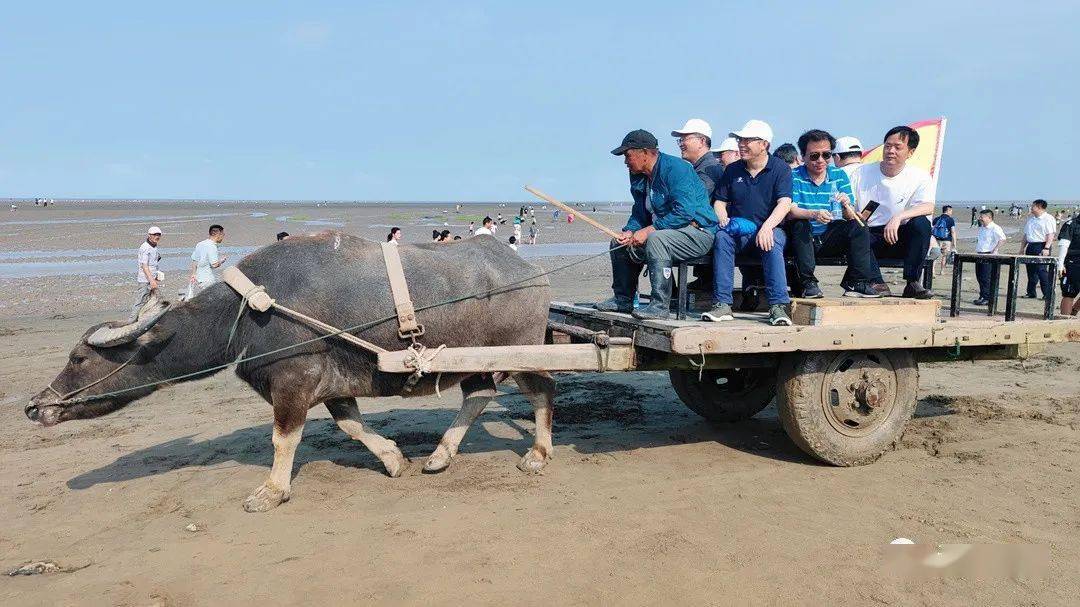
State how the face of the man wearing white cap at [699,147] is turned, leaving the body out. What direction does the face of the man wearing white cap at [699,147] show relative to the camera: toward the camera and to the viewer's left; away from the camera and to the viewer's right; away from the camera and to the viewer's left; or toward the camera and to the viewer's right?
toward the camera and to the viewer's left

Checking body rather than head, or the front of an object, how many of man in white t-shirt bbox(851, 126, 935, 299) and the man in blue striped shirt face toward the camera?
2

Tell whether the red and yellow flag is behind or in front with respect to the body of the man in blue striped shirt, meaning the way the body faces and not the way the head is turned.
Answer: behind

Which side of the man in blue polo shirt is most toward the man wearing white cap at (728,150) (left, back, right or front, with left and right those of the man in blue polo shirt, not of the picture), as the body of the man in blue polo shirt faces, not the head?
back

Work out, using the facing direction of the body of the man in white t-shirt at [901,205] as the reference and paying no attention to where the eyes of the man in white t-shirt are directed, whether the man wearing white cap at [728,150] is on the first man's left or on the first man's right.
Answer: on the first man's right

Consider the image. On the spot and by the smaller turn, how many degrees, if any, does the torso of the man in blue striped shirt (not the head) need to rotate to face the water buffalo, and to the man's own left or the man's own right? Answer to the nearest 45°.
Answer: approximately 45° to the man's own right

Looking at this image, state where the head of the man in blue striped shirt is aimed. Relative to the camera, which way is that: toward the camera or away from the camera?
toward the camera

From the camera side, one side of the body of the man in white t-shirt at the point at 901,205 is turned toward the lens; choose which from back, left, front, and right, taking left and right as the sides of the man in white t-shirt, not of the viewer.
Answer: front

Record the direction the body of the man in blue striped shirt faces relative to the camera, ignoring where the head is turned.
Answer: toward the camera

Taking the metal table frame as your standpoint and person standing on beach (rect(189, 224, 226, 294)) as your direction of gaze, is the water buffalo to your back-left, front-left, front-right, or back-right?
front-left

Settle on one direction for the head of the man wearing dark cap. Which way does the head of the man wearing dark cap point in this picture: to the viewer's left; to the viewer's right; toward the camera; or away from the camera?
to the viewer's left

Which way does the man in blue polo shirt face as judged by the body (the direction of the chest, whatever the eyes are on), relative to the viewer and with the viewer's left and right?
facing the viewer

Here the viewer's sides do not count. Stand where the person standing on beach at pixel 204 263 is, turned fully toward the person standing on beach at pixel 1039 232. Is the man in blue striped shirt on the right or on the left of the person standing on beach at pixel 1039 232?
right

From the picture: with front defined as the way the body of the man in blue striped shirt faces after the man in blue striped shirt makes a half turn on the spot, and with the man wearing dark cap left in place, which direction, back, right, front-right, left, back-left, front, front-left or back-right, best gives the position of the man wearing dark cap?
back-left
